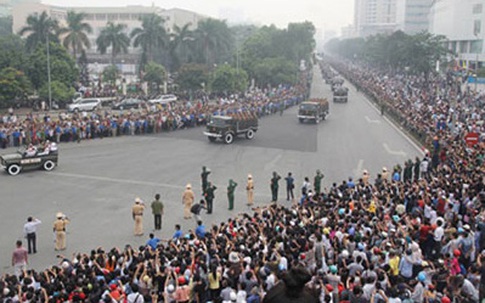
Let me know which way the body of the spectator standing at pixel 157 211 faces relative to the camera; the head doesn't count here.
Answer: away from the camera

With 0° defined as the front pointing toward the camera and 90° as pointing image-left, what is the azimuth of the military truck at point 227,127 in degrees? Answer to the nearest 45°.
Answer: approximately 45°

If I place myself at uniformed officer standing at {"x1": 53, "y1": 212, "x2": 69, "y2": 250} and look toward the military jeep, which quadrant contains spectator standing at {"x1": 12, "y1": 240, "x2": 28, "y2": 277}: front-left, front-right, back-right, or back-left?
back-left

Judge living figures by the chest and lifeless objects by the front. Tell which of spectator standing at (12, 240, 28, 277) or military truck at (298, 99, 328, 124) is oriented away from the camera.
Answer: the spectator standing

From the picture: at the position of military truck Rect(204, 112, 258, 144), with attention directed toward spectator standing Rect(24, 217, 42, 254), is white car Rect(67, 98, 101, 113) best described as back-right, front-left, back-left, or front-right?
back-right

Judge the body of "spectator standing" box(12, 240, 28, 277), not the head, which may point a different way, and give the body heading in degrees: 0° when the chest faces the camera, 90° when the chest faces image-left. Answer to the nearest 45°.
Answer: approximately 180°

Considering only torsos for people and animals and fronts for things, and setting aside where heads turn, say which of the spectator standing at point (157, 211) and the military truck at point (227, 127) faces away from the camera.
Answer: the spectator standing

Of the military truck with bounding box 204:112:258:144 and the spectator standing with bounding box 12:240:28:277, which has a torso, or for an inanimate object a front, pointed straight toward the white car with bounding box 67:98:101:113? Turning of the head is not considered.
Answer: the spectator standing

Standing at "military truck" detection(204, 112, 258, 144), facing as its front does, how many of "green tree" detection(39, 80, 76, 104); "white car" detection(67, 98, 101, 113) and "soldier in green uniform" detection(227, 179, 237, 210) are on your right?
2

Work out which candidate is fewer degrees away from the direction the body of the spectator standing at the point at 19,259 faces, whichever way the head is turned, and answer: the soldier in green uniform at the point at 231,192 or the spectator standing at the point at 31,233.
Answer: the spectator standing

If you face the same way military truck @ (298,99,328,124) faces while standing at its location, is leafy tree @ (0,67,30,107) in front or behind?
in front
